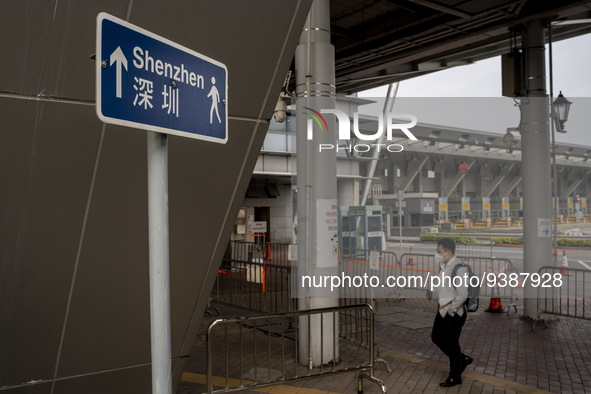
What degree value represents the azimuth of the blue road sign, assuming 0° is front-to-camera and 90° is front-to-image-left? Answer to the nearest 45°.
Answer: approximately 315°

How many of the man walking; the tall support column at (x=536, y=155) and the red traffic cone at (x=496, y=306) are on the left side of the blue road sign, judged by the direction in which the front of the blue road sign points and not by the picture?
3

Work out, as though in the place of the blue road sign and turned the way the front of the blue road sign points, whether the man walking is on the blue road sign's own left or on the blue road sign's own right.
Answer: on the blue road sign's own left

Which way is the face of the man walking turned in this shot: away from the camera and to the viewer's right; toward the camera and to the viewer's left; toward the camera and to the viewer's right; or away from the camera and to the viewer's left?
toward the camera and to the viewer's left

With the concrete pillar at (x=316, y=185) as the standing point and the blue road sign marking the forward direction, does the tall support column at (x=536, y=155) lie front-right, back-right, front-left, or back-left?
back-left

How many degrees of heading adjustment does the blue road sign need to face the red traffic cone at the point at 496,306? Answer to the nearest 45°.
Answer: approximately 90° to its left

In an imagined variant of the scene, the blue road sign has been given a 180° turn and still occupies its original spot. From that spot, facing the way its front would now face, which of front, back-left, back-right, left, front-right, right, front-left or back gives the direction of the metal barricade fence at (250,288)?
front-right

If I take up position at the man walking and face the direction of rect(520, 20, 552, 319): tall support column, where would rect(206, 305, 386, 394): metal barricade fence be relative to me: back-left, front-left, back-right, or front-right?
back-left

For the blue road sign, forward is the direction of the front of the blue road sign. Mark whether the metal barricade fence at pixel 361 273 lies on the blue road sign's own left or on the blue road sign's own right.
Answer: on the blue road sign's own left

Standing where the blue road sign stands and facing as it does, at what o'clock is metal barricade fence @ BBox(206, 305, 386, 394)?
The metal barricade fence is roughly at 8 o'clock from the blue road sign.
